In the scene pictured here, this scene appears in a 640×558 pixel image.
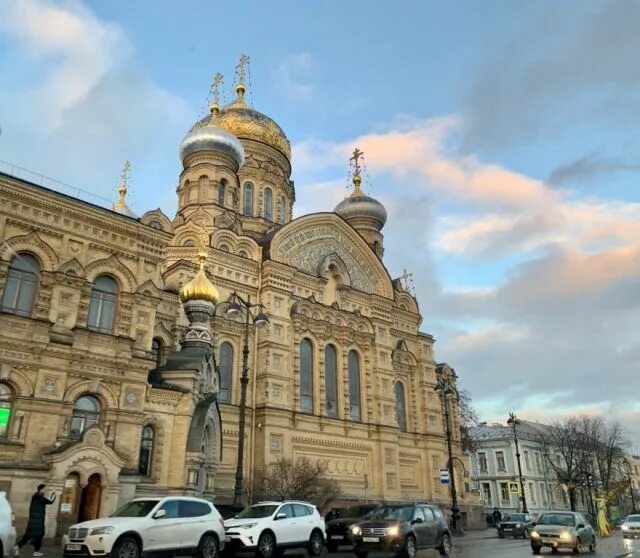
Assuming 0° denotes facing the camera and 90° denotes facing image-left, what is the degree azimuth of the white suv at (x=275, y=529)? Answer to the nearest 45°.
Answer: approximately 45°

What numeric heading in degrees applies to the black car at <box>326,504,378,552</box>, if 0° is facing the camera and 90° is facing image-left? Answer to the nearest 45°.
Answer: approximately 45°

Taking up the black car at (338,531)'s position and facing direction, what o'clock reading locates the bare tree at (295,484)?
The bare tree is roughly at 4 o'clock from the black car.

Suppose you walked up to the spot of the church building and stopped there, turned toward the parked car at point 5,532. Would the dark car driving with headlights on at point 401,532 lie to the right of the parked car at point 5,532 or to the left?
left

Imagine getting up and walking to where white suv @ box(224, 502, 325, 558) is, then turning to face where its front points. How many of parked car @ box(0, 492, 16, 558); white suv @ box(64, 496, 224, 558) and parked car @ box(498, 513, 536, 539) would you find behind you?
1
